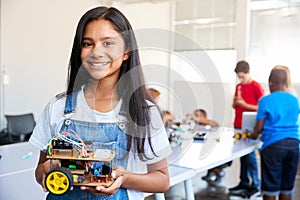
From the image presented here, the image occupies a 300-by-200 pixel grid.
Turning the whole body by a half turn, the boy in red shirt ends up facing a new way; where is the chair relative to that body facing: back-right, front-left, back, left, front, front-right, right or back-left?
back-left

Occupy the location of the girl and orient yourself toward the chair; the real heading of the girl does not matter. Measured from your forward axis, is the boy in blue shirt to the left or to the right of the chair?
right

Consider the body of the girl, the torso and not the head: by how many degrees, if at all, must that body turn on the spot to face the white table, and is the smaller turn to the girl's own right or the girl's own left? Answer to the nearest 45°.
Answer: approximately 135° to the girl's own left

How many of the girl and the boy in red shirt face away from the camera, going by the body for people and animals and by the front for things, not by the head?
0

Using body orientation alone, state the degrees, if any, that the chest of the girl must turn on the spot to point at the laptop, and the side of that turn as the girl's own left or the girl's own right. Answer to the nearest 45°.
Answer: approximately 135° to the girl's own left

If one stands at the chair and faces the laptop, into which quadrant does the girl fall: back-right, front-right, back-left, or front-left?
front-right

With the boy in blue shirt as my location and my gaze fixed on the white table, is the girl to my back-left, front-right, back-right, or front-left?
front-left

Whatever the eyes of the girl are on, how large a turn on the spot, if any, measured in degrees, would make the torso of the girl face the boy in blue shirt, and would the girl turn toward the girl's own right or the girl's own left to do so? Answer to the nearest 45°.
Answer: approximately 135° to the girl's own left

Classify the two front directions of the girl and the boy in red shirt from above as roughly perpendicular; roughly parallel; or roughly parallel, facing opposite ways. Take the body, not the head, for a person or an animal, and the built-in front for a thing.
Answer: roughly perpendicular

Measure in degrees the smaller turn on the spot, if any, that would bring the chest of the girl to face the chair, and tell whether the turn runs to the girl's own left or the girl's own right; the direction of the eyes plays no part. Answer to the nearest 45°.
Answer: approximately 180°

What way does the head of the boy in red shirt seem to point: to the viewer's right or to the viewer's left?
to the viewer's left

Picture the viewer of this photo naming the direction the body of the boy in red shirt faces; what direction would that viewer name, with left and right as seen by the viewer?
facing the viewer and to the left of the viewer

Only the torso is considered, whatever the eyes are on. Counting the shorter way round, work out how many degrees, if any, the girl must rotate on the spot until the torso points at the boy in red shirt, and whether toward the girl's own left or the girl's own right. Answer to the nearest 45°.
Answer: approximately 135° to the girl's own left

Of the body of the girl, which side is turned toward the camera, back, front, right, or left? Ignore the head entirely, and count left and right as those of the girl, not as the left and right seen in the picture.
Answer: front

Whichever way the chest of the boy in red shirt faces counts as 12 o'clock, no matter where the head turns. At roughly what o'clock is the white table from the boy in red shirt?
The white table is roughly at 11 o'clock from the boy in red shirt.

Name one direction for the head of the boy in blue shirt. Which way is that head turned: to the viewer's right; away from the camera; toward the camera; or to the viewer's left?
away from the camera
